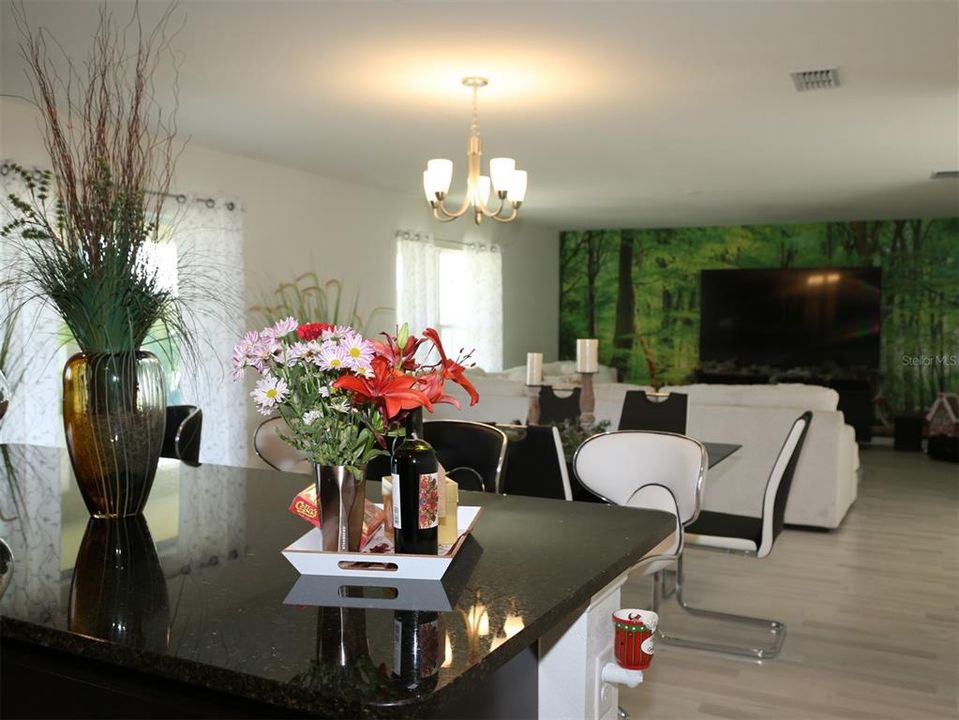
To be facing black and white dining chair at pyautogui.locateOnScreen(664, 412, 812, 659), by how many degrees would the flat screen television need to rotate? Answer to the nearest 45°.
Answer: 0° — it already faces it

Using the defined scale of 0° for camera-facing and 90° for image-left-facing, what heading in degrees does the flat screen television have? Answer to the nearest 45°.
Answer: approximately 0°

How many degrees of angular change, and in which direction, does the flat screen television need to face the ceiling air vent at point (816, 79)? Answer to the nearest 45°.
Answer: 0° — it already faces it

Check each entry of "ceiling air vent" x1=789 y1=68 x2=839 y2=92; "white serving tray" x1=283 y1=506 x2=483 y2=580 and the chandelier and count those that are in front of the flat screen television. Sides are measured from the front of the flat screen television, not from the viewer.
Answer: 3

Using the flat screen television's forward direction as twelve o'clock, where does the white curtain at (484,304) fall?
The white curtain is roughly at 2 o'clock from the flat screen television.

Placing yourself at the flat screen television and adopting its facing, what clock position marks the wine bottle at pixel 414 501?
The wine bottle is roughly at 12 o'clock from the flat screen television.

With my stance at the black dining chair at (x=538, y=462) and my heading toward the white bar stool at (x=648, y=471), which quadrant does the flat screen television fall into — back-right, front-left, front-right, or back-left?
back-left

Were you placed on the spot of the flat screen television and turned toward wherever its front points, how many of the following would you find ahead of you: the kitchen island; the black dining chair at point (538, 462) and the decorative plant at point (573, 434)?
3

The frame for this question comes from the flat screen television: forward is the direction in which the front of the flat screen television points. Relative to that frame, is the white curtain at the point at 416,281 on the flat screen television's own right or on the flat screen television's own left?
on the flat screen television's own right
